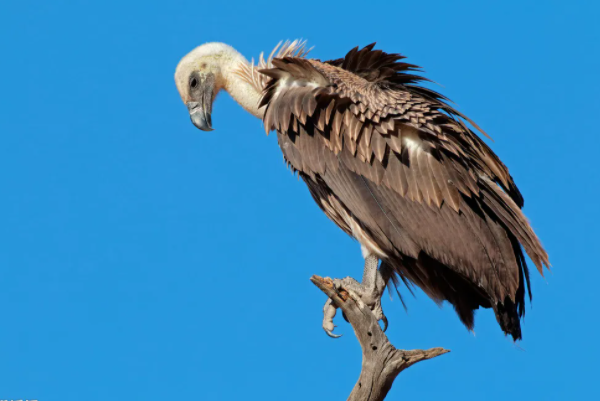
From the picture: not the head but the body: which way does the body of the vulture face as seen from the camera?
to the viewer's left
